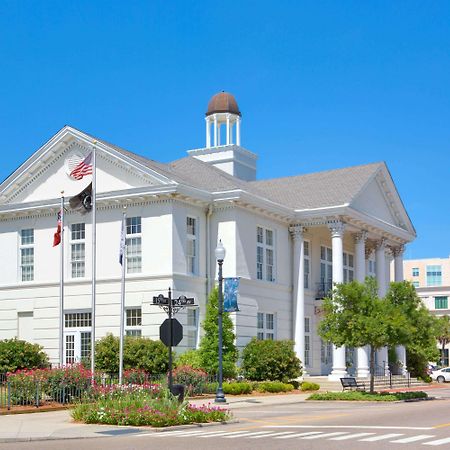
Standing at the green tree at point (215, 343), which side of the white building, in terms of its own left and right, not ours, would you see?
front

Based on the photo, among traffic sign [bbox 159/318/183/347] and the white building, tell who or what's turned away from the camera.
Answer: the traffic sign

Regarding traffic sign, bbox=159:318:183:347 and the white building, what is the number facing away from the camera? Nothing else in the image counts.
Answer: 1

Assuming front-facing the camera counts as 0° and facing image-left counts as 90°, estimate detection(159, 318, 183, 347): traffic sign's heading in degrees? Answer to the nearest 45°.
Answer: approximately 180°

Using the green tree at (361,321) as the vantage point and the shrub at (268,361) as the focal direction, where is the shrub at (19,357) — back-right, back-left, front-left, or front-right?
front-left

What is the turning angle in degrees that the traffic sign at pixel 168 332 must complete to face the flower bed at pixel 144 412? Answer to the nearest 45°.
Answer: approximately 180°

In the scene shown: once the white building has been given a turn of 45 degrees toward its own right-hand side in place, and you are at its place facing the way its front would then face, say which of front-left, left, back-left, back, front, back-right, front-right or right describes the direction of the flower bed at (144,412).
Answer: front

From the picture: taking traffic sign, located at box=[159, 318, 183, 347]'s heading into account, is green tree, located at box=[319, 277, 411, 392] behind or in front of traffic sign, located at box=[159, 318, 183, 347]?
in front

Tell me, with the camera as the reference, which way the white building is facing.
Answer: facing the viewer and to the right of the viewer
